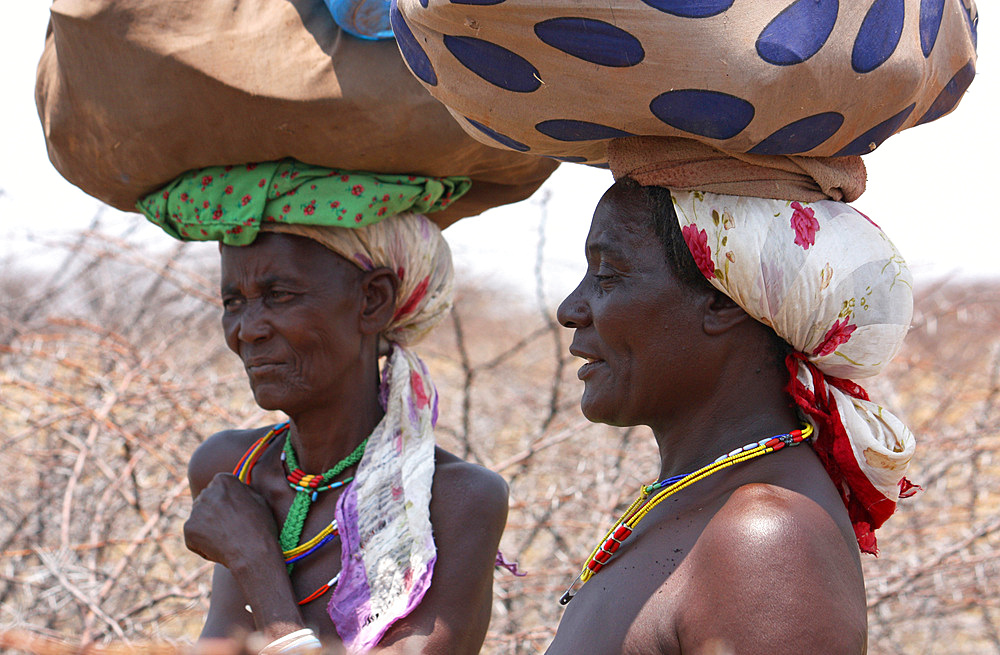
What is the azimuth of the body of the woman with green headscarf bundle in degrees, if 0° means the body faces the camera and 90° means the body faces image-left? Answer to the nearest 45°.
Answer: approximately 45°

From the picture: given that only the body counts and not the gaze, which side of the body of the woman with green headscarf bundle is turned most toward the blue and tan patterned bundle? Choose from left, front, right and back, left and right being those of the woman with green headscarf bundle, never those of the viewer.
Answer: left
